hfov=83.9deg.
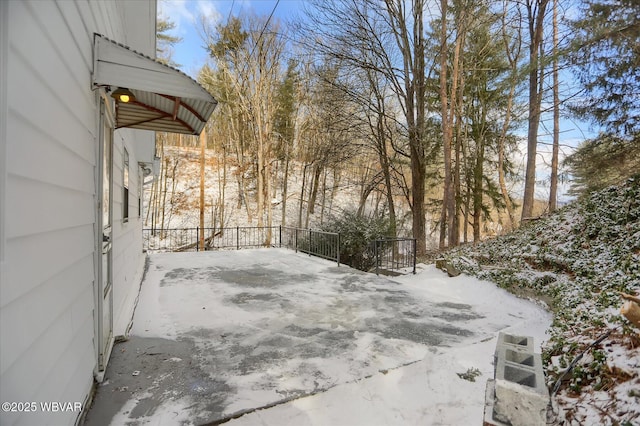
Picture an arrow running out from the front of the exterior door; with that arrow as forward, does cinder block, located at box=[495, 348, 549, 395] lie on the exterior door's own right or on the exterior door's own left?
on the exterior door's own right

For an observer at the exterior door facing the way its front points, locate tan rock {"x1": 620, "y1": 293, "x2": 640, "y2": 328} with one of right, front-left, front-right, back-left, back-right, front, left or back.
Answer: front-right

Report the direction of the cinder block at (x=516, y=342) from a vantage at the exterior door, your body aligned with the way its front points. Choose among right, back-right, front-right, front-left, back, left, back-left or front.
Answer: front-right

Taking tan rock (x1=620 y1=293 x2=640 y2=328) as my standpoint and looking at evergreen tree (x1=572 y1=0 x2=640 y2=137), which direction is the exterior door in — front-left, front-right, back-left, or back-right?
back-left

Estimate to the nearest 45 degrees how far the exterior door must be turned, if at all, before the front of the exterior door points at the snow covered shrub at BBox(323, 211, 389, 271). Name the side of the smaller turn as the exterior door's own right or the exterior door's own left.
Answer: approximately 45° to the exterior door's own left

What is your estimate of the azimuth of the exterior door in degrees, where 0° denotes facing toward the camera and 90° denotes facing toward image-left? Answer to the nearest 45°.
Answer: approximately 270°

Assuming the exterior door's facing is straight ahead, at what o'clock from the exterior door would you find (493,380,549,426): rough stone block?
The rough stone block is roughly at 2 o'clock from the exterior door.

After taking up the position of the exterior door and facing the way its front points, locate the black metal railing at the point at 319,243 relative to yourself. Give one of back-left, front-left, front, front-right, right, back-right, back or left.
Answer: front-left

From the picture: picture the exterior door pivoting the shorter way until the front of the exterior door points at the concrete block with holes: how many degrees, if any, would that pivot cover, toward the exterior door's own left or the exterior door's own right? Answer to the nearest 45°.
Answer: approximately 45° to the exterior door's own right

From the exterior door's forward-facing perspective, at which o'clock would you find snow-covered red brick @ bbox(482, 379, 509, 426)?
The snow-covered red brick is roughly at 2 o'clock from the exterior door.

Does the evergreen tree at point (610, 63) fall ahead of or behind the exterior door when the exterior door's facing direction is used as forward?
ahead
